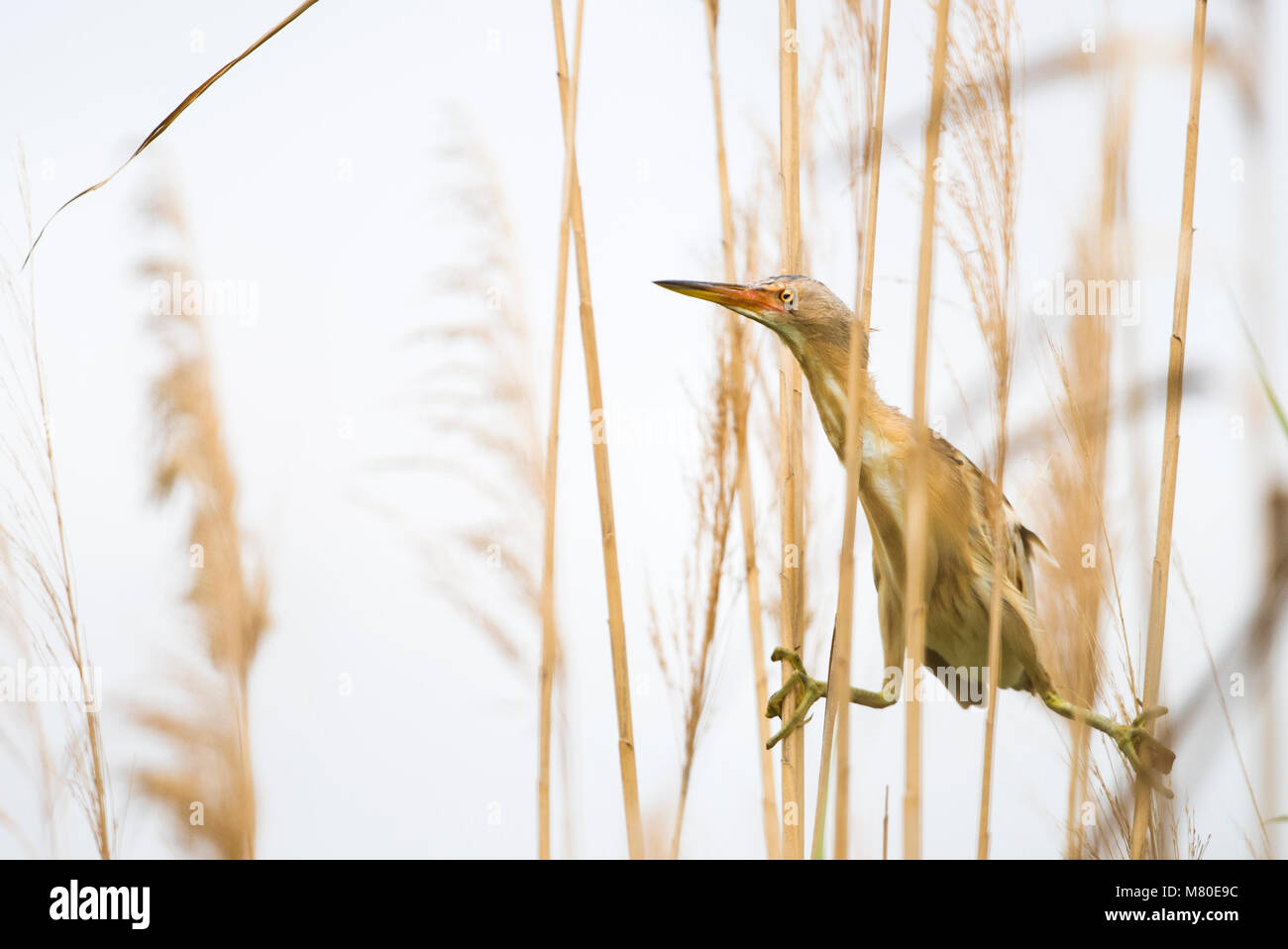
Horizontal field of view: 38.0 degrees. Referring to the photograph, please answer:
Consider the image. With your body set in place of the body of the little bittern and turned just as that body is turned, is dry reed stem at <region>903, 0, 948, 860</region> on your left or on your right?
on your left

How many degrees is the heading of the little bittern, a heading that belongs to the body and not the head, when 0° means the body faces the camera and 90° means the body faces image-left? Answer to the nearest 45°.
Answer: approximately 90°

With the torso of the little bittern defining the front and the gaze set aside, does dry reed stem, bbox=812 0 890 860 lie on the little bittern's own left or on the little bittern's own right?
on the little bittern's own left
